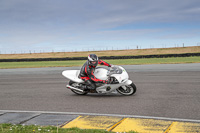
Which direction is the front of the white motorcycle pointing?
to the viewer's right
